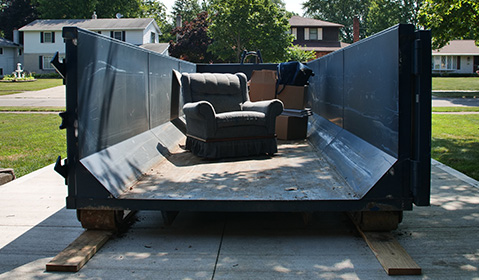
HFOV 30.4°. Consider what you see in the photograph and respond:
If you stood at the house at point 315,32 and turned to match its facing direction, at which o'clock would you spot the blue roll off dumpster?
The blue roll off dumpster is roughly at 12 o'clock from the house.

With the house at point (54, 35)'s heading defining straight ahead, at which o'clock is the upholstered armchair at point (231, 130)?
The upholstered armchair is roughly at 12 o'clock from the house.

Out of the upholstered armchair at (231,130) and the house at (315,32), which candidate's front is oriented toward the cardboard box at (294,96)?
the house

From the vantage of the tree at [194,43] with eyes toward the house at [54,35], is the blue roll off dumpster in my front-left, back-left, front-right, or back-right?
back-left

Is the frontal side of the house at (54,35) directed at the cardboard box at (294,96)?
yes

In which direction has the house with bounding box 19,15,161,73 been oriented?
toward the camera

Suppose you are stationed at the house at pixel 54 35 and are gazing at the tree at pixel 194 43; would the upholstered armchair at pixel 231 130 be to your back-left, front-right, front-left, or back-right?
front-right

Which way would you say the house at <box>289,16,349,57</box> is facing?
toward the camera

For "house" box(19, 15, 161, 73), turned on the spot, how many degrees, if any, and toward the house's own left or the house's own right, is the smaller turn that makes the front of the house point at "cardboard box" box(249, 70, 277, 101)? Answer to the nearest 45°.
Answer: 0° — it already faces it

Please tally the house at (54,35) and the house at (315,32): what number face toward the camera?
2

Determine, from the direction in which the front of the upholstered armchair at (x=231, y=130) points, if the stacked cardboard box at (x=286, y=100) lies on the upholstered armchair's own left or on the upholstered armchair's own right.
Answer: on the upholstered armchair's own left

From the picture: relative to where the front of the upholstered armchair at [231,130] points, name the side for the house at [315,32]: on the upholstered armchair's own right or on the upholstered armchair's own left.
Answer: on the upholstered armchair's own left

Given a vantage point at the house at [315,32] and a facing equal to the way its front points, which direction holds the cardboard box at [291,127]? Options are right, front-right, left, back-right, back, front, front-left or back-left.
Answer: front
